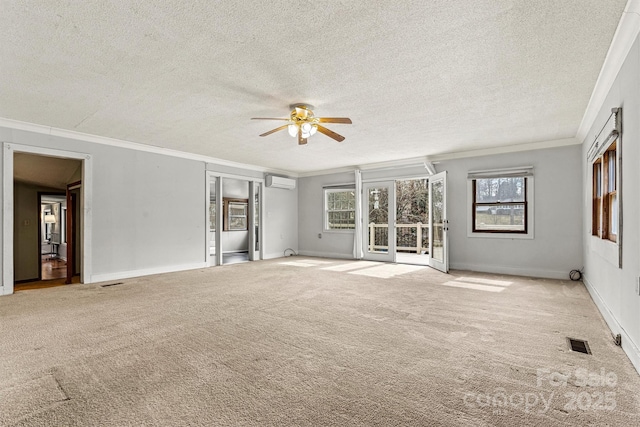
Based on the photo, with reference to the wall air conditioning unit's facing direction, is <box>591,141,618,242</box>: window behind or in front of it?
in front

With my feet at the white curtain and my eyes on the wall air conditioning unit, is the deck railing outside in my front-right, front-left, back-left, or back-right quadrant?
back-right

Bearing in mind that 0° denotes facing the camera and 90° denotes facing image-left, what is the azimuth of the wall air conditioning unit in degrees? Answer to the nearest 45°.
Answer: approximately 315°

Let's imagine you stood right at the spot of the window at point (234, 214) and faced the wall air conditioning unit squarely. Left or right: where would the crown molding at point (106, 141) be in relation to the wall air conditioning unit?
right

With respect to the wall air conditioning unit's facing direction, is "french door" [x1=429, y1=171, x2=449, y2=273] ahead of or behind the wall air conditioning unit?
ahead

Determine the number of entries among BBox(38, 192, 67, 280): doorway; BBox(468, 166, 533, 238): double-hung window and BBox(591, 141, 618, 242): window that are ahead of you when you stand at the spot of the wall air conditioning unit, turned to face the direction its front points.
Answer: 2

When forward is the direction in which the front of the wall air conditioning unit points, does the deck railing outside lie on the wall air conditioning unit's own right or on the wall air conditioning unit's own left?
on the wall air conditioning unit's own left
